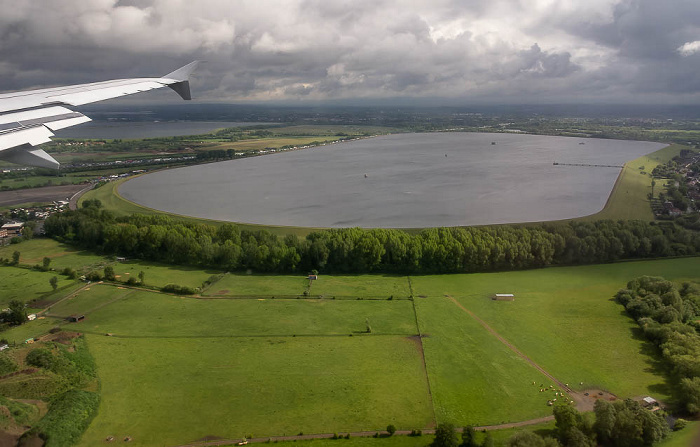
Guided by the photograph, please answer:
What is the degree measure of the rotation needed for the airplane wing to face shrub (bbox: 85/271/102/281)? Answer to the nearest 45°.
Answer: approximately 45° to its right

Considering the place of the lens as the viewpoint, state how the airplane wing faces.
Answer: facing away from the viewer and to the left of the viewer

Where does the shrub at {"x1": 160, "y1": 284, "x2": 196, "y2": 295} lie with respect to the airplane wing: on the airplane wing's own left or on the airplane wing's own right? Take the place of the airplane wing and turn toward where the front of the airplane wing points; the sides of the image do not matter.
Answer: on the airplane wing's own right

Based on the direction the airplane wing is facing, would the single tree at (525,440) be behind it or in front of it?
behind

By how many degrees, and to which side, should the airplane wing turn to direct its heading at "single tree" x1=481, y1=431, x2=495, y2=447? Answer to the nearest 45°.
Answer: approximately 135° to its right

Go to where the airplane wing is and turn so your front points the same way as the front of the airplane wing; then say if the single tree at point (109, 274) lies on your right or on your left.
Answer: on your right

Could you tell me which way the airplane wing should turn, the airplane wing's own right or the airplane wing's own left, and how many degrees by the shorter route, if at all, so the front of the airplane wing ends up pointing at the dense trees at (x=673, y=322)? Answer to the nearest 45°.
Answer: approximately 135° to the airplane wing's own right

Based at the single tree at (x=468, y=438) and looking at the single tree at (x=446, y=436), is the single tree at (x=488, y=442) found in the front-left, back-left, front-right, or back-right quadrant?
back-left
